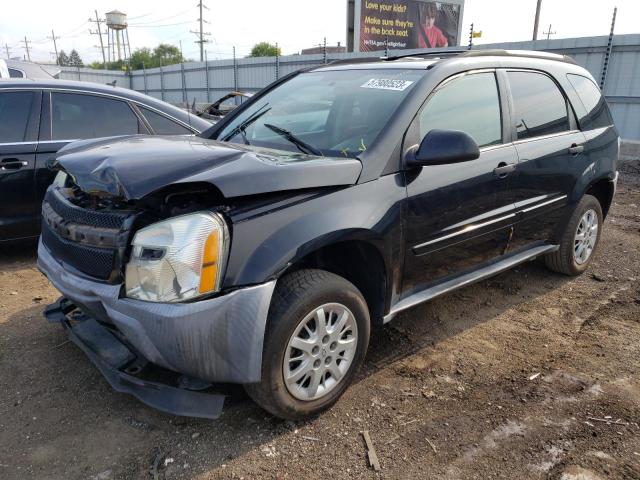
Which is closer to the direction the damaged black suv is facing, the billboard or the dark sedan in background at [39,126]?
the dark sedan in background

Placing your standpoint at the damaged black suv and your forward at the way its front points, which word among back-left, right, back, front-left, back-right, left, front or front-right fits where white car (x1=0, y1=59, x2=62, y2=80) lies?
right

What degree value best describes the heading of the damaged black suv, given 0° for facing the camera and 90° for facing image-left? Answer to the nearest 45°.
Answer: approximately 45°

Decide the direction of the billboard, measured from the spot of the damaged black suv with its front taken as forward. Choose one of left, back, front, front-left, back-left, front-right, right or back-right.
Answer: back-right

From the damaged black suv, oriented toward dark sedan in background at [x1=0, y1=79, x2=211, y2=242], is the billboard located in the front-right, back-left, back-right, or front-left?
front-right

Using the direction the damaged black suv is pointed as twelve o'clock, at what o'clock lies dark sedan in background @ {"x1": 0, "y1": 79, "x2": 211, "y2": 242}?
The dark sedan in background is roughly at 3 o'clock from the damaged black suv.
